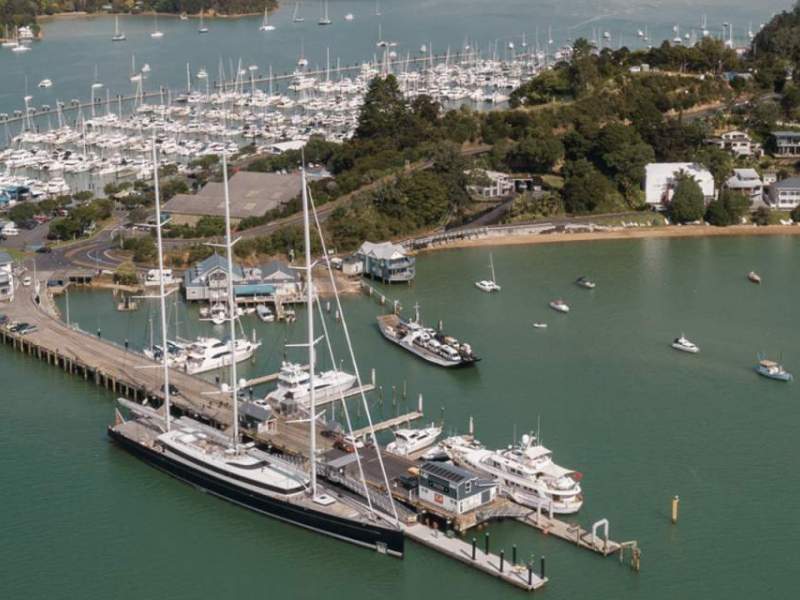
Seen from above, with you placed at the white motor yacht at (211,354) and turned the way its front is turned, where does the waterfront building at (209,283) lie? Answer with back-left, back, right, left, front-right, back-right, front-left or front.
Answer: front-left

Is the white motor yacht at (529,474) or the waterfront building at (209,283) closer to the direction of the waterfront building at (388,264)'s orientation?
the white motor yacht

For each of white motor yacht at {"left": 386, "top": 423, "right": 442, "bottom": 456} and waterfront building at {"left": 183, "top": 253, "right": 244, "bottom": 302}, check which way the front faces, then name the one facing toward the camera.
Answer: the waterfront building

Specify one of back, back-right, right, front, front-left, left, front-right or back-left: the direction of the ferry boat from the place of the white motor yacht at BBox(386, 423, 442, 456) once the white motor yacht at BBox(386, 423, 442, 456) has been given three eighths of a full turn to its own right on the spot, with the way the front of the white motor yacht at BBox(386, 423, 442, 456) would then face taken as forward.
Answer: back

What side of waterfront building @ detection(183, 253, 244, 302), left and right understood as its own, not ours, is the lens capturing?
front

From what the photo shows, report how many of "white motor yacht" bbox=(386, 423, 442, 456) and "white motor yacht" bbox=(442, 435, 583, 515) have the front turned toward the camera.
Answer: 0

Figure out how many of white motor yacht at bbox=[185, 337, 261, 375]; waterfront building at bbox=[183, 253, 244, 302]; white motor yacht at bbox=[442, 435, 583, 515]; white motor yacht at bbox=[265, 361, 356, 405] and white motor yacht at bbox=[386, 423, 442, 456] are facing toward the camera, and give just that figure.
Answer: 1

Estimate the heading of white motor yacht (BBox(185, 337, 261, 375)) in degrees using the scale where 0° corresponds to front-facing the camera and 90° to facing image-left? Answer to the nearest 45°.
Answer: approximately 225°

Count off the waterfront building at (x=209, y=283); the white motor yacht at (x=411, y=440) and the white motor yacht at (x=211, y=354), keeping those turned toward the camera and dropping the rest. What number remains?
1

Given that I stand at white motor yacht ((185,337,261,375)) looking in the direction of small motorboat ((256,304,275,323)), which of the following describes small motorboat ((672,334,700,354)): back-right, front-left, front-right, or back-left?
front-right

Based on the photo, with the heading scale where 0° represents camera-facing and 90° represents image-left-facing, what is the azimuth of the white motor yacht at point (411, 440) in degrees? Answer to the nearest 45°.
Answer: approximately 225°

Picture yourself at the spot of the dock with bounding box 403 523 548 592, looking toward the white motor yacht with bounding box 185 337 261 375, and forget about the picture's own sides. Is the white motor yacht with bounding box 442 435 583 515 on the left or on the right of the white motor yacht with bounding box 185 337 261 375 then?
right

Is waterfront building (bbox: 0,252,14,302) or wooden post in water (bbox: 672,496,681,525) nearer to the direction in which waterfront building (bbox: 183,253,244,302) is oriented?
the wooden post in water

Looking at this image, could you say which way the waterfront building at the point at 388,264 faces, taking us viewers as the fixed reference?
facing the viewer and to the right of the viewer

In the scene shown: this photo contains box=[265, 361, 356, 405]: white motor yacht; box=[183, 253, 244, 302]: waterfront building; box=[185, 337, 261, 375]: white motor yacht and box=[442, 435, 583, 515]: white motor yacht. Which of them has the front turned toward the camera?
the waterfront building
